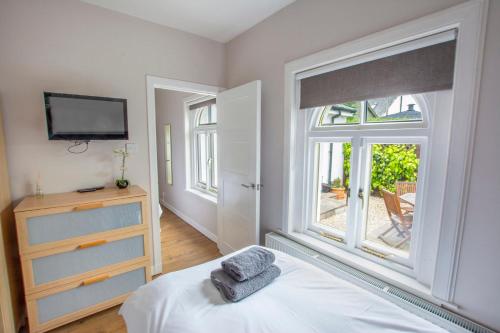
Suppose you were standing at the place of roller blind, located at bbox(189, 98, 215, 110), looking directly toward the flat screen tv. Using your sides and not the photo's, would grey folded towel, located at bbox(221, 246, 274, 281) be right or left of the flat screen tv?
left

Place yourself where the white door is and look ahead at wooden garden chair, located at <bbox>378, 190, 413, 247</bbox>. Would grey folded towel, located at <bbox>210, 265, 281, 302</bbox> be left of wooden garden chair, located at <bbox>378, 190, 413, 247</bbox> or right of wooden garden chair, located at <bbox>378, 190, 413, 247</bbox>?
right

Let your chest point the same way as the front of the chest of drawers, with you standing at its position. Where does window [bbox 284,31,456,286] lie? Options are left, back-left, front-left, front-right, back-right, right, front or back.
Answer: front-left

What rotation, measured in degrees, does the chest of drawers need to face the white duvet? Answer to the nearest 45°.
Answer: approximately 45° to its left

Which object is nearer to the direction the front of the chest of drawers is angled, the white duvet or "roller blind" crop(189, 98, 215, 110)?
the white duvet

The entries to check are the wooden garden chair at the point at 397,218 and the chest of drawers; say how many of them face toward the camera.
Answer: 1
